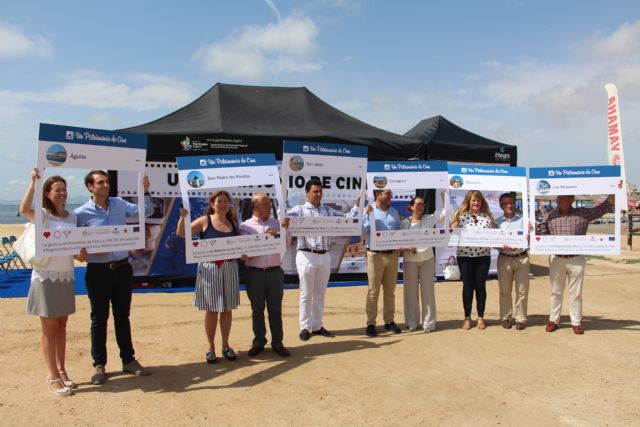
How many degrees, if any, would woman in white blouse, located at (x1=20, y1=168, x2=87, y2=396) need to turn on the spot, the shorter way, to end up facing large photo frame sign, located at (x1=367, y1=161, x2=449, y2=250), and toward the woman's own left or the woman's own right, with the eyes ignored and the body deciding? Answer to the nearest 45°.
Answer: approximately 45° to the woman's own left

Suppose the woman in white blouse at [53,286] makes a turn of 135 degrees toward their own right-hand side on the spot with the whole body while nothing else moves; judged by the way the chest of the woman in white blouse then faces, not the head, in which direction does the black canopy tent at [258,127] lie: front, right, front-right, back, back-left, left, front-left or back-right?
back-right

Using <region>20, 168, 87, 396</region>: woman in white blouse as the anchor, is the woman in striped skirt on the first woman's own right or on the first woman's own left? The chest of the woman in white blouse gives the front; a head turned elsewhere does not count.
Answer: on the first woman's own left

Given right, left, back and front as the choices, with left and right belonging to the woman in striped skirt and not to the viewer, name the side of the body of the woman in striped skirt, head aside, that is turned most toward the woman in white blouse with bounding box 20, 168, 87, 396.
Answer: right
